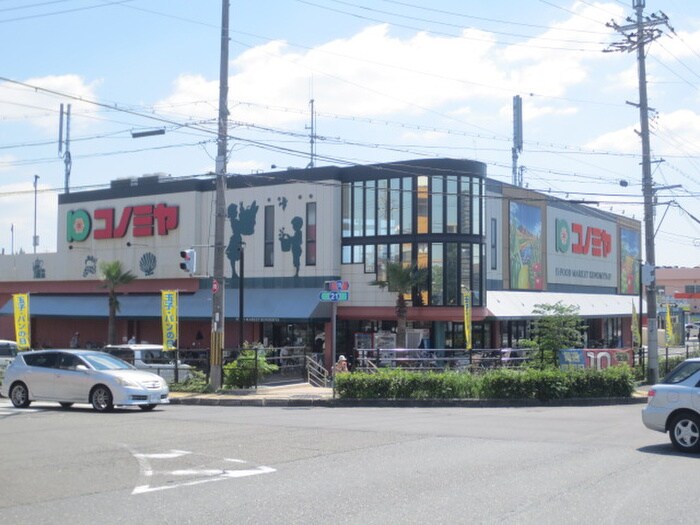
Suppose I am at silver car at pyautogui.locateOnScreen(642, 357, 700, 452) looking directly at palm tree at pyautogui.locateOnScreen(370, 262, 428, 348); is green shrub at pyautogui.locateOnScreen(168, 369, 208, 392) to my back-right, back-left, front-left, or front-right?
front-left

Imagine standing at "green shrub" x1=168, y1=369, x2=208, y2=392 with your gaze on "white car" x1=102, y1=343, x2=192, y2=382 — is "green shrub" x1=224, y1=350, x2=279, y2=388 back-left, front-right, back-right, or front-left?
back-right

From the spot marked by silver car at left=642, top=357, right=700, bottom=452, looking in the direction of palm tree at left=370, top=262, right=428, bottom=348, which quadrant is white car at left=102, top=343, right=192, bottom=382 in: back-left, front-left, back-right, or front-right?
front-left

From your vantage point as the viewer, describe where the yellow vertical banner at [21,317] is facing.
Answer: facing the viewer

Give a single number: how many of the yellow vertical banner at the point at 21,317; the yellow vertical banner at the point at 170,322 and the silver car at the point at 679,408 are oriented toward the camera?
2

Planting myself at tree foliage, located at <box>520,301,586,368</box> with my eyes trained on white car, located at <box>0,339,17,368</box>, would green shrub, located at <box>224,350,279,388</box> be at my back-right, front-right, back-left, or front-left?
front-left

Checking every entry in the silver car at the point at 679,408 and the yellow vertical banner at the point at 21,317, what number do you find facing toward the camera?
1

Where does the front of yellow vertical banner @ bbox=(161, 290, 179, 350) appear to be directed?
toward the camera

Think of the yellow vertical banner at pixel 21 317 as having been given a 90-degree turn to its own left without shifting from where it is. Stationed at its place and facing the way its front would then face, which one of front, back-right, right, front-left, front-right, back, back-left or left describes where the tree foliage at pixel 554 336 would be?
front-right

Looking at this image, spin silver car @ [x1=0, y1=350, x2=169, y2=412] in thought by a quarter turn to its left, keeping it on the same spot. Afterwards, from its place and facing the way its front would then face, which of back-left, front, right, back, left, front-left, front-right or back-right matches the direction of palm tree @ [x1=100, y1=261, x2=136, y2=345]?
front-left
